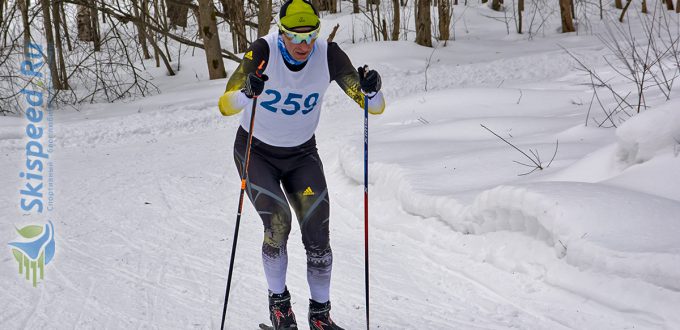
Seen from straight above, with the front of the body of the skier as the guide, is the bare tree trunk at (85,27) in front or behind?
behind

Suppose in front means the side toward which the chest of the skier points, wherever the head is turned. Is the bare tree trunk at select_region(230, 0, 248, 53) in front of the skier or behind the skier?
behind

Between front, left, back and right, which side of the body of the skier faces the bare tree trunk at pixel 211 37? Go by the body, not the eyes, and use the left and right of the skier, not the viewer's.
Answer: back

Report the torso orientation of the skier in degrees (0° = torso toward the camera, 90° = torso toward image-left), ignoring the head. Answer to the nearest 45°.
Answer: approximately 0°

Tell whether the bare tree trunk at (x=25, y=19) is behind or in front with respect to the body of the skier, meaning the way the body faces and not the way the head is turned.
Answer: behind

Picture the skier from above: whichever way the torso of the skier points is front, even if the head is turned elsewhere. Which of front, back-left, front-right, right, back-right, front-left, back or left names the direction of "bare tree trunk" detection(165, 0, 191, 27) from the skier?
back

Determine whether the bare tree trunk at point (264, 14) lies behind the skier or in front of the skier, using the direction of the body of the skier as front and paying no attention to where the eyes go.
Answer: behind
